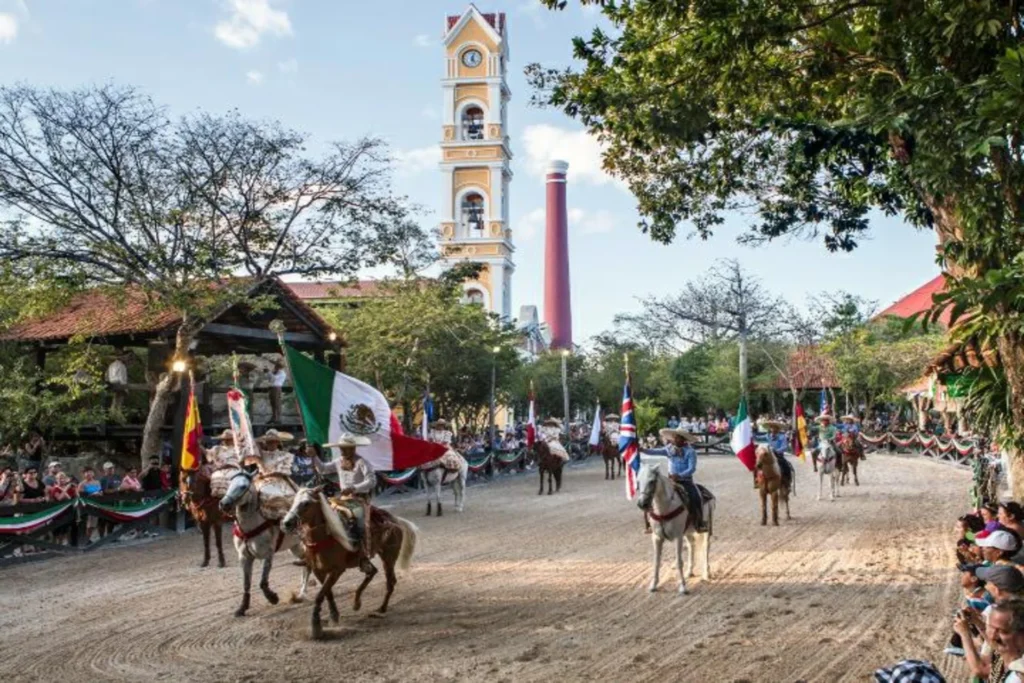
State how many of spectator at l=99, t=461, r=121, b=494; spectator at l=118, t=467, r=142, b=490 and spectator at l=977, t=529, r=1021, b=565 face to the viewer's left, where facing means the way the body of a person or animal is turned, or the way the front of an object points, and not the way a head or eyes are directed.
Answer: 1

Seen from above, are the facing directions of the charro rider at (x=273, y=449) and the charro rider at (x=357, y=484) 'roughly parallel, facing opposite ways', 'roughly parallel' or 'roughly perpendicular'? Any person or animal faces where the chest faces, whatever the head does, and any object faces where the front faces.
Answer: roughly parallel

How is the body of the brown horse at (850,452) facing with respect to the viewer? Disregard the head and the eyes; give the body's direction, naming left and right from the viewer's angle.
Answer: facing the viewer

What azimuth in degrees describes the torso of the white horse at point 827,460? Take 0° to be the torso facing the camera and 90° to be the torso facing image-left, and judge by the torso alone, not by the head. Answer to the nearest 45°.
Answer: approximately 0°

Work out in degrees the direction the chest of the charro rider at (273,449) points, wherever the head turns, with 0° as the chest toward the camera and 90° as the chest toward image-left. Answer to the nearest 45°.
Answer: approximately 45°

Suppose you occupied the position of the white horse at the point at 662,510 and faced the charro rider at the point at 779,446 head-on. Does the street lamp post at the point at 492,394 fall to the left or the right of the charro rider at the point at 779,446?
left

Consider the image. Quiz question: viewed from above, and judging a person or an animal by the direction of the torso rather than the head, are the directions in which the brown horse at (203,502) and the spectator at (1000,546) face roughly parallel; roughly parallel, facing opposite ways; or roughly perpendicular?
roughly perpendicular

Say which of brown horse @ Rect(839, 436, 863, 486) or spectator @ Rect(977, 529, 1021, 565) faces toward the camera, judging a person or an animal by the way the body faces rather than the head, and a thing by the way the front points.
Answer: the brown horse

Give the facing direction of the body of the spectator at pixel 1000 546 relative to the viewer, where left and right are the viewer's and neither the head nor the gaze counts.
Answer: facing to the left of the viewer

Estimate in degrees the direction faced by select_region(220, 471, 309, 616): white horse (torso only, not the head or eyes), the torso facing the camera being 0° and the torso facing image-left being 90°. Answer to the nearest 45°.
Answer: approximately 45°

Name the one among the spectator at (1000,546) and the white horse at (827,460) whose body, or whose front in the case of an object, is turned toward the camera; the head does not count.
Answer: the white horse

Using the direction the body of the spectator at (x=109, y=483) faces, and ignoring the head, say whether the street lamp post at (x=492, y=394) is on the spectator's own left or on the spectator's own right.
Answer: on the spectator's own left

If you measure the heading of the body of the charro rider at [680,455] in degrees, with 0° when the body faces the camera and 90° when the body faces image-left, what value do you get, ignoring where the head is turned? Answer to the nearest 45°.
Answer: approximately 45°
